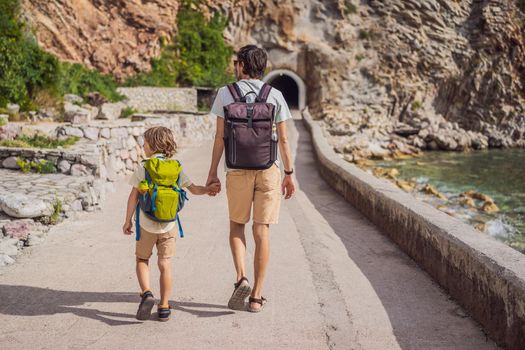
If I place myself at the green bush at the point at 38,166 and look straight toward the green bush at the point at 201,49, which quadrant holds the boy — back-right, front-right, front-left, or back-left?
back-right

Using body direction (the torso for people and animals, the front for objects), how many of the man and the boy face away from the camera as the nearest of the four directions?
2

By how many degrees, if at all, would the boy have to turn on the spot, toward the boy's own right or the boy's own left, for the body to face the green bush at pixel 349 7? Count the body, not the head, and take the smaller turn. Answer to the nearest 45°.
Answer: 0° — they already face it

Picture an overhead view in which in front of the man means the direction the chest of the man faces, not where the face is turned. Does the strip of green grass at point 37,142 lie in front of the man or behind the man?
in front

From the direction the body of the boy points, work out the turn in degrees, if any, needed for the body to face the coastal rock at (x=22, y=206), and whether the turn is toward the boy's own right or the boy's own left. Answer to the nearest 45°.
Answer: approximately 45° to the boy's own left

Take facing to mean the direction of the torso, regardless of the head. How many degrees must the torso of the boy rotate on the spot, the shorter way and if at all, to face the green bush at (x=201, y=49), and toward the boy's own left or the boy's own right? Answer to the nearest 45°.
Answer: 0° — they already face it

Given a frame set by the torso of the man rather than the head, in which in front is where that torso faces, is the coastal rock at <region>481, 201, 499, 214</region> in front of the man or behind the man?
in front

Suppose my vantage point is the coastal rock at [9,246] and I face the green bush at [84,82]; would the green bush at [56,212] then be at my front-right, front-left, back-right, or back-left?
front-right

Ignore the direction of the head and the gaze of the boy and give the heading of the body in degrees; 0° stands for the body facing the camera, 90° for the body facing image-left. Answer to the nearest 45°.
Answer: approximately 180°

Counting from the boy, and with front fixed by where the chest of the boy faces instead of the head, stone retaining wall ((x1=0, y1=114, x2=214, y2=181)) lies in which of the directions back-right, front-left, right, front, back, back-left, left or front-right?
front

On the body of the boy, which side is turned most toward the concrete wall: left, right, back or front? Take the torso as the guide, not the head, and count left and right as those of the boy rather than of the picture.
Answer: right

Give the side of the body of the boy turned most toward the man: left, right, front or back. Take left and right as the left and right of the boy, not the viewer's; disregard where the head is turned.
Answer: right

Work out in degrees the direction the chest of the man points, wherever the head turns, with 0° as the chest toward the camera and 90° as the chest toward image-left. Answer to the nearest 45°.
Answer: approximately 180°

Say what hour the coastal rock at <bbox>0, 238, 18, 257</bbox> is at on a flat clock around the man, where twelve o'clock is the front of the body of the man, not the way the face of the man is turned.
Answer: The coastal rock is roughly at 10 o'clock from the man.
